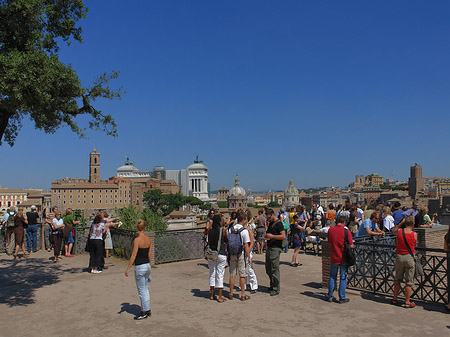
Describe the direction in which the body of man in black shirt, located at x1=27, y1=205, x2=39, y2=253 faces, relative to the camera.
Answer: away from the camera

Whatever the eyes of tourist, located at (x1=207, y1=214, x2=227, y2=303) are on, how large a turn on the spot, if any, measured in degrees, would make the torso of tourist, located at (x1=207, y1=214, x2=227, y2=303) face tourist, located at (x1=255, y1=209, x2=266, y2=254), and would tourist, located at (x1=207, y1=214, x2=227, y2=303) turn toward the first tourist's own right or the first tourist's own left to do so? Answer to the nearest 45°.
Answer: approximately 45° to the first tourist's own left

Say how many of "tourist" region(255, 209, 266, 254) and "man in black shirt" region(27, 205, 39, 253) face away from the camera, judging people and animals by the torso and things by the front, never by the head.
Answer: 2

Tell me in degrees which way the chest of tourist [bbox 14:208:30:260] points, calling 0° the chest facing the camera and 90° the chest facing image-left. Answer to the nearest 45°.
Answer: approximately 225°

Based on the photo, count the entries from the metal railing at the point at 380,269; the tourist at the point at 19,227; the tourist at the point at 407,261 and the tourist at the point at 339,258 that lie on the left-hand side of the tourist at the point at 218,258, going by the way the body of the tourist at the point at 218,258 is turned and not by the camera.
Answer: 1

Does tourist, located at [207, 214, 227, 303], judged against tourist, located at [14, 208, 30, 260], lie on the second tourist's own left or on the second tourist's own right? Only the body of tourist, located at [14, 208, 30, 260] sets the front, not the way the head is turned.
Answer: on the second tourist's own right

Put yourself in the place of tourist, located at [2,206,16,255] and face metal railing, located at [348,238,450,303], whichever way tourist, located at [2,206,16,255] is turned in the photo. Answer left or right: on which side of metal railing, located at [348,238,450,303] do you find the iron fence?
left

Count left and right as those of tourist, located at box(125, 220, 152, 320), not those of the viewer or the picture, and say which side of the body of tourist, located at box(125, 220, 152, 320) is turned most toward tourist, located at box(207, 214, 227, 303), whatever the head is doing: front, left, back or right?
right

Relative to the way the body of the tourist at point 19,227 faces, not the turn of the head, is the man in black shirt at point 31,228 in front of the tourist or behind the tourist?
in front

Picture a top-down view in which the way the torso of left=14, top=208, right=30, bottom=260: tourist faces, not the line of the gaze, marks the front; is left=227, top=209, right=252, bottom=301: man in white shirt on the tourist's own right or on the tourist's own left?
on the tourist's own right

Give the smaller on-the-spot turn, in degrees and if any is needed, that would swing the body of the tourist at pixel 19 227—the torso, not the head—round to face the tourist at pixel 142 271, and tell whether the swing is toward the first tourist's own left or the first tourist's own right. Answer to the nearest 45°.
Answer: approximately 135° to the first tourist's own right

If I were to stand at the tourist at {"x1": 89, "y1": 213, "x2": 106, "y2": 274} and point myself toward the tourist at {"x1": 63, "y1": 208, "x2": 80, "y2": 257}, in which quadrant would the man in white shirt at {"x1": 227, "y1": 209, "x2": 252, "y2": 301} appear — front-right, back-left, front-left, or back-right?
back-right

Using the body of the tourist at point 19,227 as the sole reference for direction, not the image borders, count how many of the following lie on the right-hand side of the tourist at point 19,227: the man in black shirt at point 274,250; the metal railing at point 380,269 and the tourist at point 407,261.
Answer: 3
